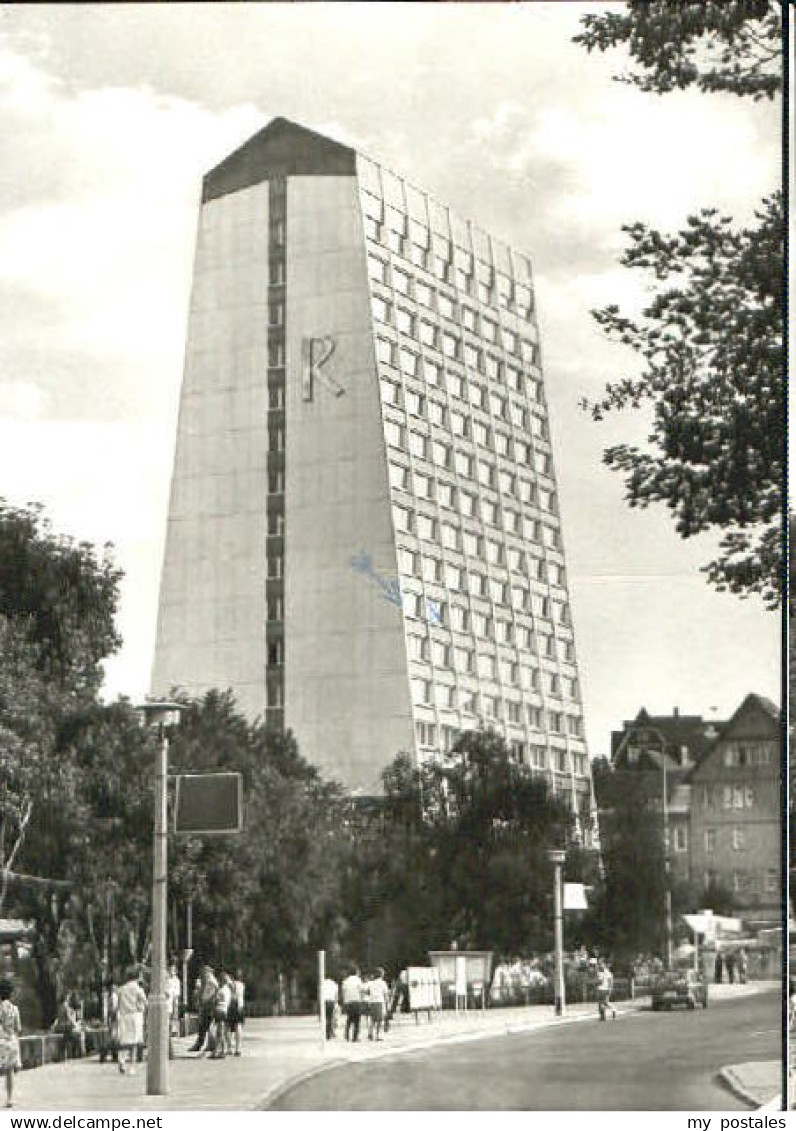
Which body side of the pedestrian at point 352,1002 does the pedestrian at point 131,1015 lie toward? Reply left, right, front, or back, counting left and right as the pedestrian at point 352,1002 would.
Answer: left

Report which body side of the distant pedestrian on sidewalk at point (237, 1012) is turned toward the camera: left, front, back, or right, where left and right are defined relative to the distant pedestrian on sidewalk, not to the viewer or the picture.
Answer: back

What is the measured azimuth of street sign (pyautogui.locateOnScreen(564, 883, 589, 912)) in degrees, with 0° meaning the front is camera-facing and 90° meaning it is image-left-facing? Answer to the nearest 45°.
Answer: approximately 0°

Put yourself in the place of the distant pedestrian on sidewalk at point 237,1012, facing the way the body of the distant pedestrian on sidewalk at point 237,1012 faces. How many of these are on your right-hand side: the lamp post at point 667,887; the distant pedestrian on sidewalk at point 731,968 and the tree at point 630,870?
3

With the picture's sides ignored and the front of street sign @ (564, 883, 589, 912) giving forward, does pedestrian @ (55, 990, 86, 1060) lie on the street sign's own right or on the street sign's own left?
on the street sign's own right

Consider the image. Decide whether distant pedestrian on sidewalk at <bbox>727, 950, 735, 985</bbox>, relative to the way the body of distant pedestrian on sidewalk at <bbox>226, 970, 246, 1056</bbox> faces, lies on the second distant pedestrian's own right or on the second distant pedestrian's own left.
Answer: on the second distant pedestrian's own right

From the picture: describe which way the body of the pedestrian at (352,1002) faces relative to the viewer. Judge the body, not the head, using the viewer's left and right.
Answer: facing away from the viewer

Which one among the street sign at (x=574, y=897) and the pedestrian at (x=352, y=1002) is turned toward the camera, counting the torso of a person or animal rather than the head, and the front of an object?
the street sign
